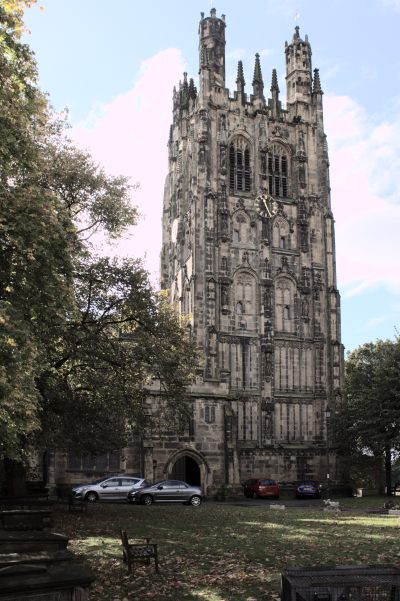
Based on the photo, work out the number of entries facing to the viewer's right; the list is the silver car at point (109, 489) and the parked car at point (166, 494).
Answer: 0

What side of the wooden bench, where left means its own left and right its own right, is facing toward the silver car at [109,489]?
left

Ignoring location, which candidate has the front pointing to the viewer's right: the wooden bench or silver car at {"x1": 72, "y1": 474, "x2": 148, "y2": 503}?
the wooden bench

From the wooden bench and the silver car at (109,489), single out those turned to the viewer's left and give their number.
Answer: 1

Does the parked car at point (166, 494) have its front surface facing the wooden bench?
no

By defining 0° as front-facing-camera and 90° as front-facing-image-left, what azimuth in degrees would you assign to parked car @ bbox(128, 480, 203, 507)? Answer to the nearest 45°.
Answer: approximately 90°

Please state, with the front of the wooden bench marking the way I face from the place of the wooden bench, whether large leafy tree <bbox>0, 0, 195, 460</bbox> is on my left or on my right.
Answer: on my left

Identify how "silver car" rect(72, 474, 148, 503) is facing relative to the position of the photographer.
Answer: facing to the left of the viewer

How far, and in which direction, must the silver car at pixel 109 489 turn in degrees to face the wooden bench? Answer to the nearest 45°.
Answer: approximately 90° to its left

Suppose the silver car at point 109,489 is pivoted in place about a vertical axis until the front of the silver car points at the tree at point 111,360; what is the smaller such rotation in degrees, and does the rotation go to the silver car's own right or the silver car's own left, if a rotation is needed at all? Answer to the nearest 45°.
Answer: approximately 90° to the silver car's own left
